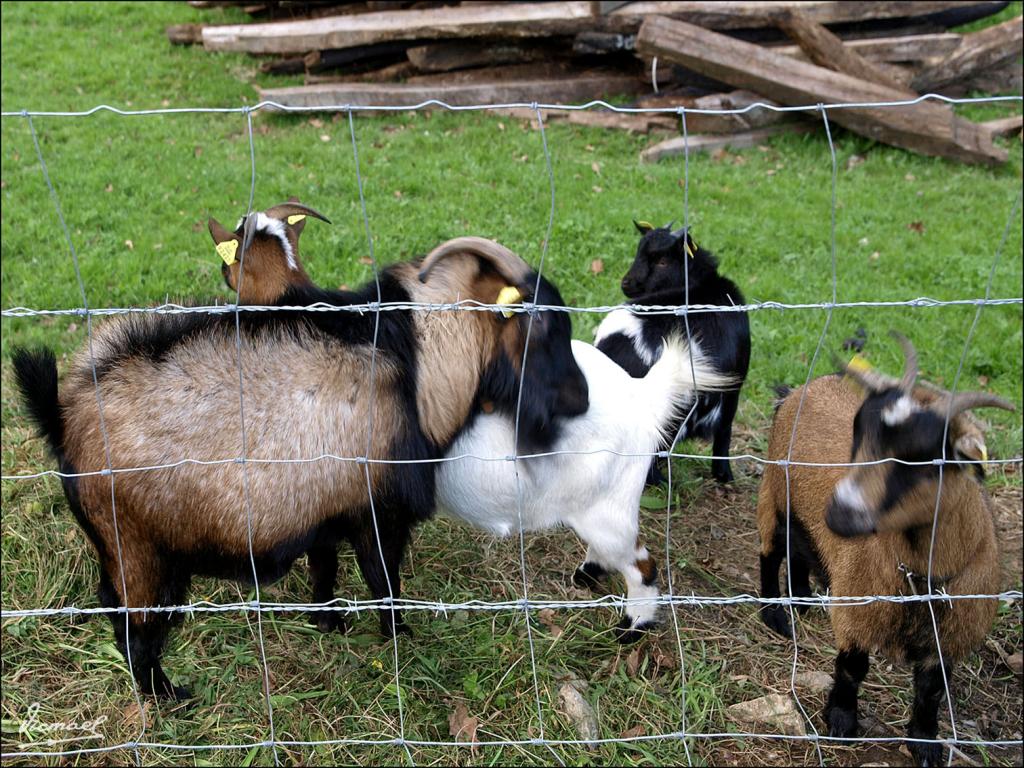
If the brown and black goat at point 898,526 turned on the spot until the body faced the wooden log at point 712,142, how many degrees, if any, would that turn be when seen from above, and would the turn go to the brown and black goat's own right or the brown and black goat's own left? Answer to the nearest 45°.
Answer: approximately 135° to the brown and black goat's own left

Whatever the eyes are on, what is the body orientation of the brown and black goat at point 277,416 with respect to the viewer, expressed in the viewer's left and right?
facing to the right of the viewer

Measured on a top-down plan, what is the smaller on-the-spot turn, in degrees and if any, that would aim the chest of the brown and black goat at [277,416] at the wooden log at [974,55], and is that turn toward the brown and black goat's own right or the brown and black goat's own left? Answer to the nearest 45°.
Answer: approximately 45° to the brown and black goat's own left

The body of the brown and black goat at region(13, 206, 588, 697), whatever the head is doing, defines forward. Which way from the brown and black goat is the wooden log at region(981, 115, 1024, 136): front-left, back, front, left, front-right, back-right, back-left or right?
front-left

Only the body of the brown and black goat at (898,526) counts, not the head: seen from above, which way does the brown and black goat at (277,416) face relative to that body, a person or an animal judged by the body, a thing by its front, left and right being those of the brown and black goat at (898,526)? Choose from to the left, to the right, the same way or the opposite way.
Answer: to the left

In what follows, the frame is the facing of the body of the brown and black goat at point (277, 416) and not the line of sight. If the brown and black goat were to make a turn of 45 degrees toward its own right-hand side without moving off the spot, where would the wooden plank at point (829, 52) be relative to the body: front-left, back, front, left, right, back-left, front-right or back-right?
left

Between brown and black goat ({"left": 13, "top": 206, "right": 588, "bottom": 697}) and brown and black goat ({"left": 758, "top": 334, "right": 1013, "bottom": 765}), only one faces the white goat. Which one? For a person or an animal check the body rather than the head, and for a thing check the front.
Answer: brown and black goat ({"left": 13, "top": 206, "right": 588, "bottom": 697})

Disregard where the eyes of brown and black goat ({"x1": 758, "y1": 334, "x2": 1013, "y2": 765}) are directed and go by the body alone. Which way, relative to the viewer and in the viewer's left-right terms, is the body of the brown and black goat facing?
facing the viewer and to the right of the viewer

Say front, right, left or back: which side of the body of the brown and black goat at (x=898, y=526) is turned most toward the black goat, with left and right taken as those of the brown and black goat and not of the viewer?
back
